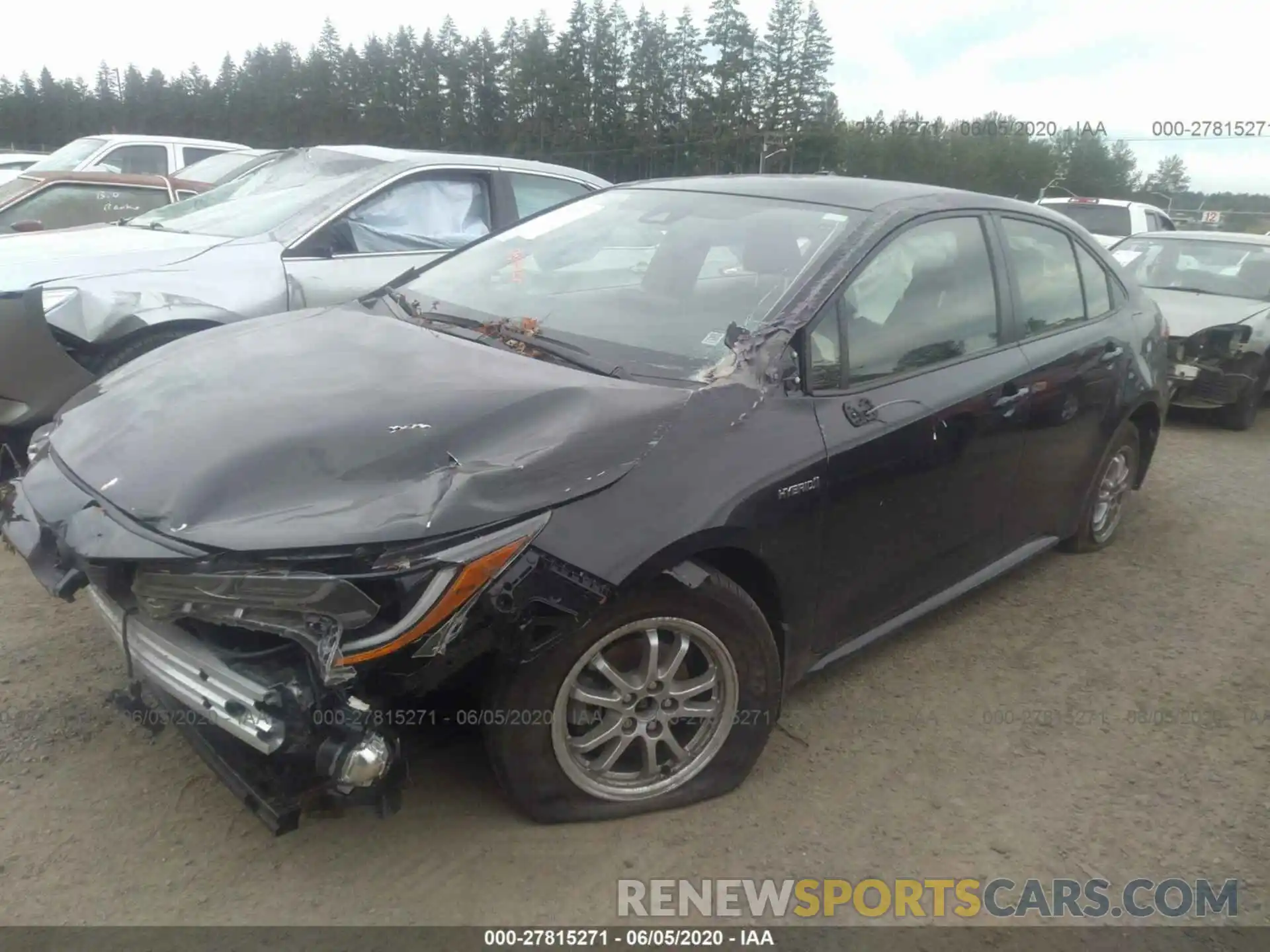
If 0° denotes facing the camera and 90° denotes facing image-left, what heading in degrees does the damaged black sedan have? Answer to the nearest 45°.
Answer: approximately 45°

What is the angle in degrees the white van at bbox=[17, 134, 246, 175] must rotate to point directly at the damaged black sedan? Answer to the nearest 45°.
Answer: approximately 45° to its left

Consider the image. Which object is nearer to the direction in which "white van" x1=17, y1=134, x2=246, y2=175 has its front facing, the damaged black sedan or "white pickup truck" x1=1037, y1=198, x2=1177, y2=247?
the damaged black sedan

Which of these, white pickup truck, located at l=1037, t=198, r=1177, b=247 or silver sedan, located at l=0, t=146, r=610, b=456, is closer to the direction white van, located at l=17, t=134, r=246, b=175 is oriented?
the silver sedan

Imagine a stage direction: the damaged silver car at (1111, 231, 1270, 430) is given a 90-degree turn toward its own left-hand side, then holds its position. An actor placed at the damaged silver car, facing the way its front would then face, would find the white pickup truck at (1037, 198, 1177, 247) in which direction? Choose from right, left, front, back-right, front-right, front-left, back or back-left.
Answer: back-left

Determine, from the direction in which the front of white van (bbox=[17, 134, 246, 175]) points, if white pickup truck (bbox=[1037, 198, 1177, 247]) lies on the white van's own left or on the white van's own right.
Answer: on the white van's own left

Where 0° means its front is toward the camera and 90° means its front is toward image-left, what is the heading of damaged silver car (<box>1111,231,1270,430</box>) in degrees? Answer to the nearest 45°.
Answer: approximately 45°

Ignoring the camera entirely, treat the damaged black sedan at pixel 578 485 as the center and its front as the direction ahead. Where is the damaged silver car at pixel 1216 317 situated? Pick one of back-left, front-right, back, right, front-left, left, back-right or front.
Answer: back
